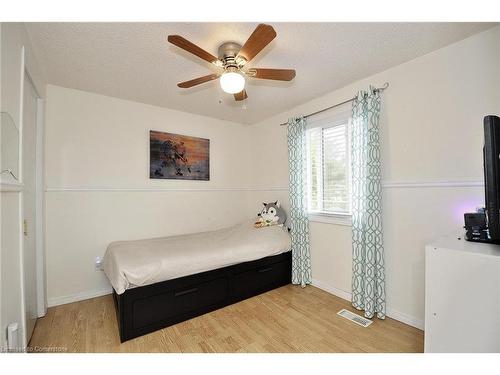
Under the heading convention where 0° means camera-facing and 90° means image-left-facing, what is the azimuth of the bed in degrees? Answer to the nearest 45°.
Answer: approximately 45°

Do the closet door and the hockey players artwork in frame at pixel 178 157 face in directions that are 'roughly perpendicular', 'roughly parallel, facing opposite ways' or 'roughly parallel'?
roughly perpendicular

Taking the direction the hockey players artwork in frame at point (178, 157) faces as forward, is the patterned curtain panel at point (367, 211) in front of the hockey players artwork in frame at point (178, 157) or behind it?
in front

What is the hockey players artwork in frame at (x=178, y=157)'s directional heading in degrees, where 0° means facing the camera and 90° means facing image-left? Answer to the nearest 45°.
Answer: approximately 315°

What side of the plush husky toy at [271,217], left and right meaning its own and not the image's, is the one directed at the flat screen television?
left

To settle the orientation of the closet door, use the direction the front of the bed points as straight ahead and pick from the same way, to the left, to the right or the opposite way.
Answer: the opposite way

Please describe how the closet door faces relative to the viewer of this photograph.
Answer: facing to the right of the viewer

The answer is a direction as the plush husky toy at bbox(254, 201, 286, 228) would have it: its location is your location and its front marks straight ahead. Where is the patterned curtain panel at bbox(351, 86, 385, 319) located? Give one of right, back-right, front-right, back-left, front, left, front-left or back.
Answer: left
